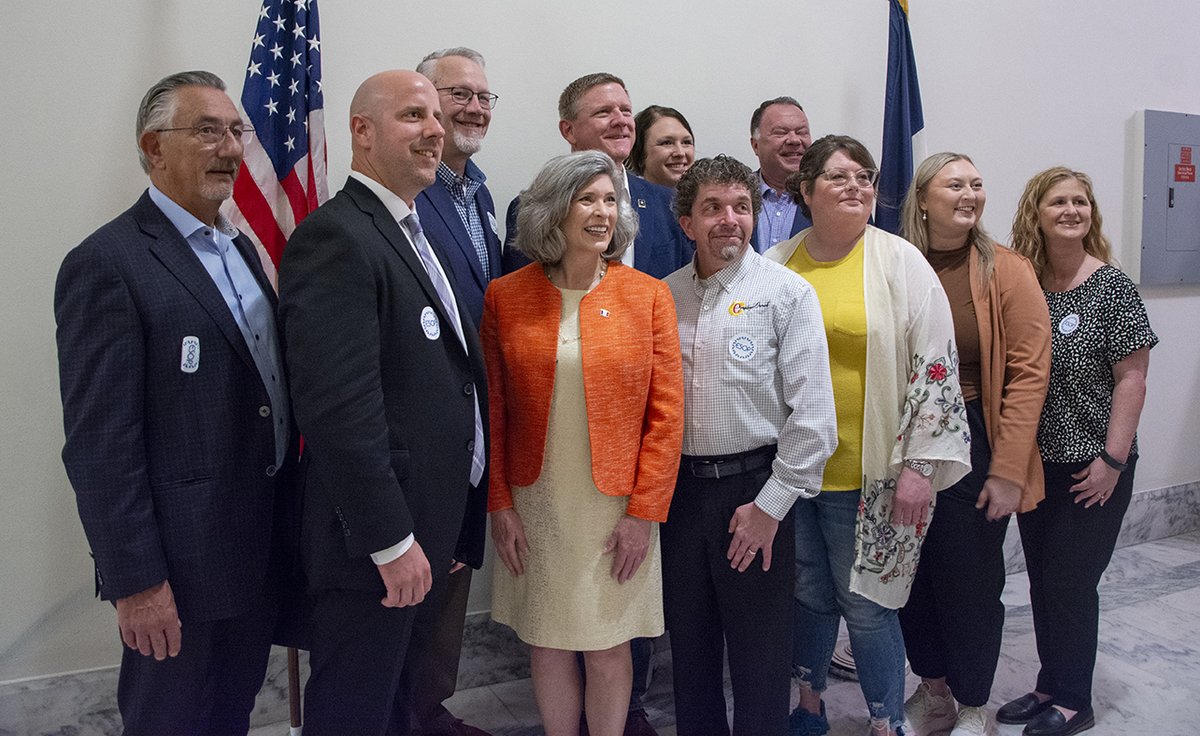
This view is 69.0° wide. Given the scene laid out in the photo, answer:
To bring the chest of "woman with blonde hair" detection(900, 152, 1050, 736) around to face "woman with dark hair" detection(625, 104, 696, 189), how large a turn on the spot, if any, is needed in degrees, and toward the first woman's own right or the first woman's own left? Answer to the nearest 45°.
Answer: approximately 45° to the first woman's own right

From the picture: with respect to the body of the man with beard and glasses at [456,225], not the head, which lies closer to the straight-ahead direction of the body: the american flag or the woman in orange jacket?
the woman in orange jacket

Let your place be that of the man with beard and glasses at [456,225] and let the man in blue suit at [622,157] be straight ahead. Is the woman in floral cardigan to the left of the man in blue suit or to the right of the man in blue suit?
right

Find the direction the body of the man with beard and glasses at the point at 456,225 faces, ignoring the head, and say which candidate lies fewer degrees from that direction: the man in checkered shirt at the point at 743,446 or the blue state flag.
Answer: the man in checkered shirt

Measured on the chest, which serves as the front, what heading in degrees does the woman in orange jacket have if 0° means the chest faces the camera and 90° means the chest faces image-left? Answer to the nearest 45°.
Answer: approximately 0°

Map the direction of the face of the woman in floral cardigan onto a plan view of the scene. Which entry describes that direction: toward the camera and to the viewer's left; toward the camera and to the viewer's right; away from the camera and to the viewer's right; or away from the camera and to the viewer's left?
toward the camera and to the viewer's right

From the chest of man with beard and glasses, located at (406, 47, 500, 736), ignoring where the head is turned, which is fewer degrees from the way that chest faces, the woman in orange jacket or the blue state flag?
the woman in orange jacket

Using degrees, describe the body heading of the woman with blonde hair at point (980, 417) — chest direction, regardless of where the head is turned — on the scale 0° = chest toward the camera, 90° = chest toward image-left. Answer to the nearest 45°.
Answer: approximately 45°

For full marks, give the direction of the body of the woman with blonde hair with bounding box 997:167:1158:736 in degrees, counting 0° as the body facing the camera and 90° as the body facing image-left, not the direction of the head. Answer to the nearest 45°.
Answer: approximately 45°

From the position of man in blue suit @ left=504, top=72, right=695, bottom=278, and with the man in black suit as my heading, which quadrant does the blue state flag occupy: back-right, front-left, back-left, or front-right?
back-left

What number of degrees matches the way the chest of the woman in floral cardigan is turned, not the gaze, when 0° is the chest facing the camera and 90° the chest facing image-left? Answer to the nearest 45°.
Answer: approximately 45°
